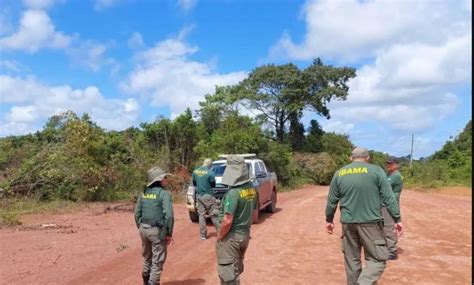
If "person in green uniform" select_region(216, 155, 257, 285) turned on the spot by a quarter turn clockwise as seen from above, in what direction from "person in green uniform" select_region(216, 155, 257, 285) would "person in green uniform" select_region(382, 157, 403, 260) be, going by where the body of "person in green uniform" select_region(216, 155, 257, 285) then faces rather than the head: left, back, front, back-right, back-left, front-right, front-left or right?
front

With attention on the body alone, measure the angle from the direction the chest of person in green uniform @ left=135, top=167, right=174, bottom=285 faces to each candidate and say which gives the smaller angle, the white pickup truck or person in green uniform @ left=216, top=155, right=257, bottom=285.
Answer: the white pickup truck

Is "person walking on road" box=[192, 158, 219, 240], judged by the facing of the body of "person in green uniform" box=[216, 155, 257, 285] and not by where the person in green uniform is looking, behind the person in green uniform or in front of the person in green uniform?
in front

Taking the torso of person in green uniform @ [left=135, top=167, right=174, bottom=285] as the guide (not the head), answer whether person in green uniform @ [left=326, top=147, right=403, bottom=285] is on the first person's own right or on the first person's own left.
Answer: on the first person's own right

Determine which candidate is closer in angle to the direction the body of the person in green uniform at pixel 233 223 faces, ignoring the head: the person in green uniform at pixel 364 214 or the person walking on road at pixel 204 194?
the person walking on road

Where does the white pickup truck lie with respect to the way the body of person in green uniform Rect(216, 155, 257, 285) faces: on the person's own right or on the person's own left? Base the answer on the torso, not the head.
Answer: on the person's own right

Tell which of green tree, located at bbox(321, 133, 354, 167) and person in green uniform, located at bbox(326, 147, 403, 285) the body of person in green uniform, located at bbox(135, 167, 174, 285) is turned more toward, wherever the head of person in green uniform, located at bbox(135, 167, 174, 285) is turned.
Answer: the green tree

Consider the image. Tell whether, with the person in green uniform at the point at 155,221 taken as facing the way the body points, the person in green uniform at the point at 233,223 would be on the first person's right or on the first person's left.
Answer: on the first person's right

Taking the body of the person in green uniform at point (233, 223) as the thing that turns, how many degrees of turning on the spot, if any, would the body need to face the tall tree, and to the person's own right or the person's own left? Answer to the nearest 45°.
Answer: approximately 45° to the person's own right

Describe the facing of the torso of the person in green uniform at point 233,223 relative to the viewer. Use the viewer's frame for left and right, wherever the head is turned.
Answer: facing away from the viewer and to the left of the viewer

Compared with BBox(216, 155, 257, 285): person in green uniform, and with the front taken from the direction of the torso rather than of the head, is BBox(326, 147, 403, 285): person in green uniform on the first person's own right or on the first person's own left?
on the first person's own right

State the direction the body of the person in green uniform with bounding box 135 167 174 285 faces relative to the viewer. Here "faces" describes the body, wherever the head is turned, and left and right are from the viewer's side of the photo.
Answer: facing away from the viewer and to the right of the viewer

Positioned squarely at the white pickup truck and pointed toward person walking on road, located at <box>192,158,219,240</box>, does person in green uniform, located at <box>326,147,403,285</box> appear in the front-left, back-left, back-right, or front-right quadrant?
front-left
